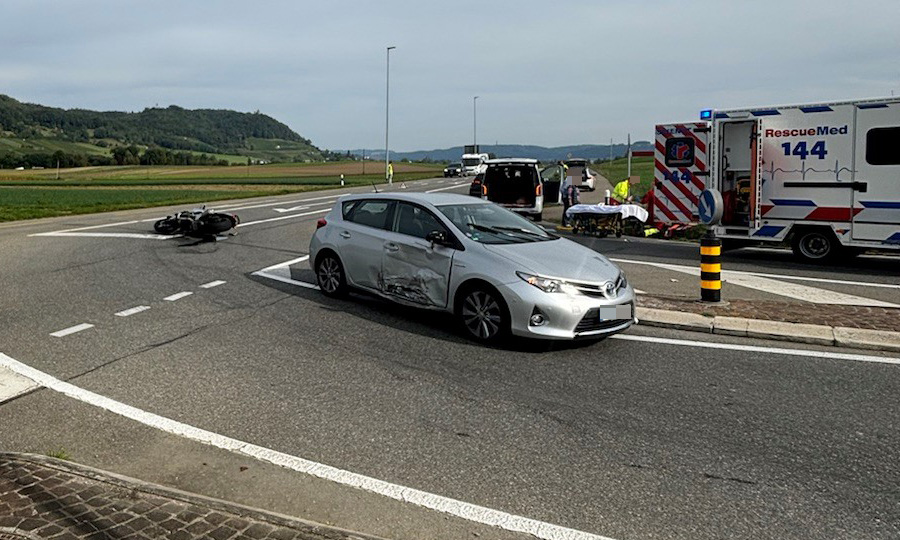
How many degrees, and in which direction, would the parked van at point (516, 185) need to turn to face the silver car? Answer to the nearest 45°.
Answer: approximately 180°

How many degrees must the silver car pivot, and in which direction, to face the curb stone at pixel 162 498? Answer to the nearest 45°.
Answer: approximately 45° to its right

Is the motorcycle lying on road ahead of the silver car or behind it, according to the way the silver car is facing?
behind

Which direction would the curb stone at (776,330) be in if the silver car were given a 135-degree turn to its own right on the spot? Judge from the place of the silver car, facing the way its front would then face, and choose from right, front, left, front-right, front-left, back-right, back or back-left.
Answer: back

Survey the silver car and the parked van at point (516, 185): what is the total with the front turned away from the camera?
1

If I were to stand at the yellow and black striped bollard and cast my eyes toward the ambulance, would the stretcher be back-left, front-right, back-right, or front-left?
front-left

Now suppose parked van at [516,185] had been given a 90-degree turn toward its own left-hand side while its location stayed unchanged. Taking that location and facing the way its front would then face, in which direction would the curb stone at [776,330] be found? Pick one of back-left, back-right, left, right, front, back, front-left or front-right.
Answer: left

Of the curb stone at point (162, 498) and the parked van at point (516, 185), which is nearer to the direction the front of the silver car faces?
the curb stone

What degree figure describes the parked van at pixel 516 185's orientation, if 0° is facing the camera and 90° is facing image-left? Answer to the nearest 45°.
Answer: approximately 180°

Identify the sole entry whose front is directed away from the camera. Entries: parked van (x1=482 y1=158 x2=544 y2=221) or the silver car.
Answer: the parked van

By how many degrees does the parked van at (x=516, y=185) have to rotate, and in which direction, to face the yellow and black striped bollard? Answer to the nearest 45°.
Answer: approximately 180°

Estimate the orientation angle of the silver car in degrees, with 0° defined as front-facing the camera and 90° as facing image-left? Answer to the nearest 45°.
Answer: approximately 315°

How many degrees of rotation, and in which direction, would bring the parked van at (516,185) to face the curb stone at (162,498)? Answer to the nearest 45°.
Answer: approximately 180°
